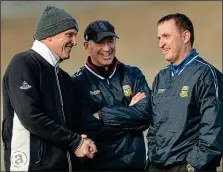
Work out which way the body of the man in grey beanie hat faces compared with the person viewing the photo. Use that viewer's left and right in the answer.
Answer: facing the viewer and to the right of the viewer
